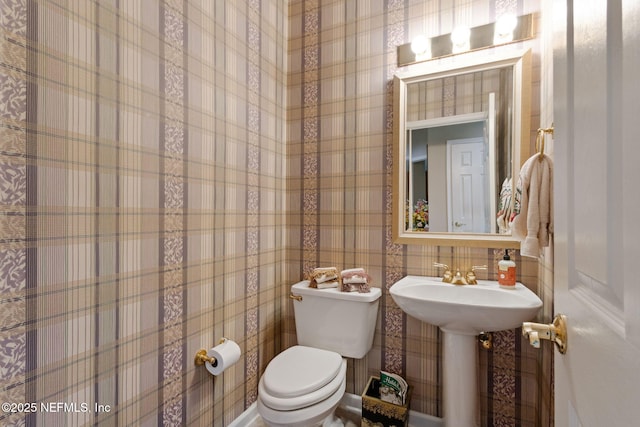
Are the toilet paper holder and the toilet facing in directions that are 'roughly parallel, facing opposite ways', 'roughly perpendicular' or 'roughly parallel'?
roughly perpendicular

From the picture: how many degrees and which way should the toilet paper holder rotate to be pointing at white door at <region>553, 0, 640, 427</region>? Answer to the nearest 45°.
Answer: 0° — it already faces it

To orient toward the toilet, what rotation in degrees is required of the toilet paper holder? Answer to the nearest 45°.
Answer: approximately 45° to its left

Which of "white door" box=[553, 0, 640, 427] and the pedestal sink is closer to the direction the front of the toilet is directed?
the white door

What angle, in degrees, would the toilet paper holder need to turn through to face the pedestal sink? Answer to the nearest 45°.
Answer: approximately 45° to its left

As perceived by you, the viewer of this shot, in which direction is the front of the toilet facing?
facing the viewer and to the left of the viewer

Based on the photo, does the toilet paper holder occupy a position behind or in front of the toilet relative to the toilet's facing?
in front

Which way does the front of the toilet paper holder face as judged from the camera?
facing the viewer and to the right of the viewer

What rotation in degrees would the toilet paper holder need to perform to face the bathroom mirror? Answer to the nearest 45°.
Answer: approximately 45° to its left

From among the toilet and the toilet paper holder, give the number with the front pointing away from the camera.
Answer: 0

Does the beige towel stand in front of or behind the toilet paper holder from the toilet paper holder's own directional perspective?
in front
